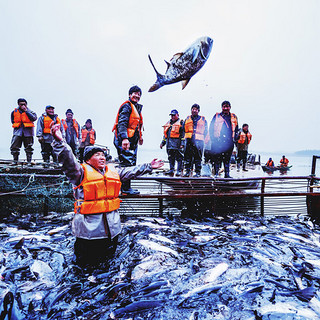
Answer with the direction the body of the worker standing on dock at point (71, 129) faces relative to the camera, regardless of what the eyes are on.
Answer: toward the camera

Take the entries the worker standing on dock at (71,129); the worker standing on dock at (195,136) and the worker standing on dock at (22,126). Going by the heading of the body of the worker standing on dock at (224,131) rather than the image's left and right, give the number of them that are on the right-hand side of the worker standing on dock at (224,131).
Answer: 3

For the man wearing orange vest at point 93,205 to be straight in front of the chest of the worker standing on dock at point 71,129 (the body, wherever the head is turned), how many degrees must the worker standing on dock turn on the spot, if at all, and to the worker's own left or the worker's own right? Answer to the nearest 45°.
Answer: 0° — they already face them

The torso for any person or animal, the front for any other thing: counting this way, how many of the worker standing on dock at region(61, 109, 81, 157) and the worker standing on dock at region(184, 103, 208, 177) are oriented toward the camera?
2

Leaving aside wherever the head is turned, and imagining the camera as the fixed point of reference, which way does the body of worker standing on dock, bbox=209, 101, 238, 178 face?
toward the camera

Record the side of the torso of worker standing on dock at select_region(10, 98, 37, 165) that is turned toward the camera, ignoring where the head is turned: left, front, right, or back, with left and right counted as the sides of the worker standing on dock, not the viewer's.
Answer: front

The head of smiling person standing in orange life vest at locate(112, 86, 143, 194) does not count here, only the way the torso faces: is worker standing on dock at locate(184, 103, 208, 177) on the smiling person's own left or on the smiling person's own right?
on the smiling person's own left

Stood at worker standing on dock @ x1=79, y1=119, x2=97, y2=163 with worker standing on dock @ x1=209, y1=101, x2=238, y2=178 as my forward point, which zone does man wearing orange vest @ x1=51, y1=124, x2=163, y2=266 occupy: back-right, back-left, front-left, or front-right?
front-right

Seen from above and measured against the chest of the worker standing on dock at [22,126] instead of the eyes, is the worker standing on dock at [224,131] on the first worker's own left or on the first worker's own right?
on the first worker's own left

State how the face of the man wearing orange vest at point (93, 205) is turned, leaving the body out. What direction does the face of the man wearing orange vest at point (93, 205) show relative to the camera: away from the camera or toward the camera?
toward the camera
